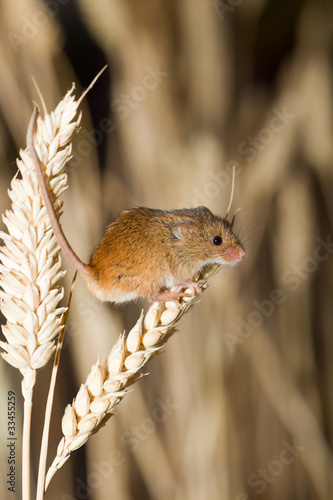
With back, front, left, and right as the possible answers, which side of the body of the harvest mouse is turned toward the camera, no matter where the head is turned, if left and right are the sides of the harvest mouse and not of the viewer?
right
